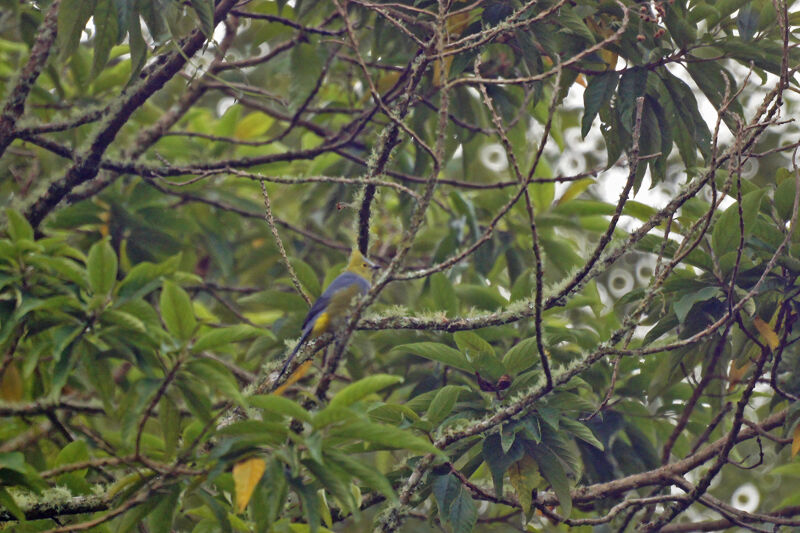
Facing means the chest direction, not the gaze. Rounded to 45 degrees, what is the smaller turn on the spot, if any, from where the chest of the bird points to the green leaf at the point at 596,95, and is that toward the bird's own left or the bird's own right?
approximately 45° to the bird's own right

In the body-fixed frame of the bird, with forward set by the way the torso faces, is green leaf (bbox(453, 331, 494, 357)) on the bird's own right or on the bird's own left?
on the bird's own right
